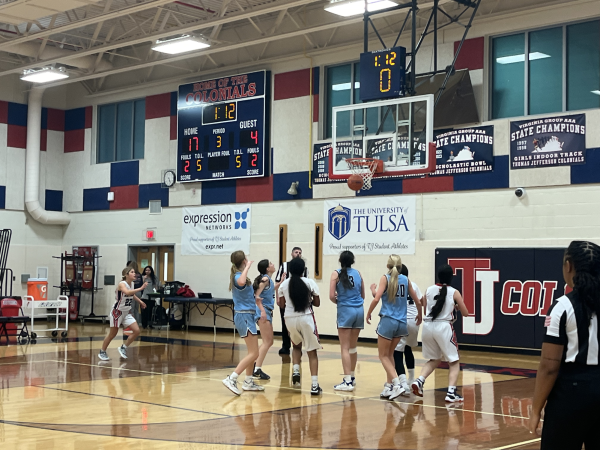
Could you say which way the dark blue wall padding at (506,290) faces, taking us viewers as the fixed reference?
facing the viewer

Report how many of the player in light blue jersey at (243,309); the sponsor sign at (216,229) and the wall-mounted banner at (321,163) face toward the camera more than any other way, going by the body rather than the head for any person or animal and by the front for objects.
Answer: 2

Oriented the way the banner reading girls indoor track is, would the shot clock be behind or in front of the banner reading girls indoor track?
in front

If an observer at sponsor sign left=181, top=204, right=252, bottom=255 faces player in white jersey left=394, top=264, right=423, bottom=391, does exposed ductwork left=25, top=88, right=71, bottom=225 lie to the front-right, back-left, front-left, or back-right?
back-right

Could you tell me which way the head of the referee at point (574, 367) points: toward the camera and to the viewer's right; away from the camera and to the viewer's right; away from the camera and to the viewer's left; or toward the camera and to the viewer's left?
away from the camera and to the viewer's left

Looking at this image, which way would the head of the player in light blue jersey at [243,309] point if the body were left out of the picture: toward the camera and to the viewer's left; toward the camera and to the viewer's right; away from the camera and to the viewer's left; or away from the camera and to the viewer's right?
away from the camera and to the viewer's right

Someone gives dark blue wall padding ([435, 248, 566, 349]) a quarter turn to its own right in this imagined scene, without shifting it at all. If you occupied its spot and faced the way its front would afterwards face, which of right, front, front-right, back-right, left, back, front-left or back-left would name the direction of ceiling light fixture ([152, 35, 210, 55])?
front

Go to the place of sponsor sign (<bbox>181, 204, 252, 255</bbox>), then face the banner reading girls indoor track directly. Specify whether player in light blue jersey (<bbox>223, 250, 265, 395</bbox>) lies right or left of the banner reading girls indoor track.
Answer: right

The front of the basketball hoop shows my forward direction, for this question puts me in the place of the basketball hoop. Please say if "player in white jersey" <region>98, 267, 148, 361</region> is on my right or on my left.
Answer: on my right

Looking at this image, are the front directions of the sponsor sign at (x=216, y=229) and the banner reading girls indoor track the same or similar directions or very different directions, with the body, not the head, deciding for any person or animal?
same or similar directions

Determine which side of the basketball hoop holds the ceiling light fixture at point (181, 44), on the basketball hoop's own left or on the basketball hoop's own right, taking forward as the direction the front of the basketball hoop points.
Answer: on the basketball hoop's own right

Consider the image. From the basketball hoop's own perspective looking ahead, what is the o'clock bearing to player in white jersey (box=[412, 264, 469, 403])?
The player in white jersey is roughly at 10 o'clock from the basketball hoop.

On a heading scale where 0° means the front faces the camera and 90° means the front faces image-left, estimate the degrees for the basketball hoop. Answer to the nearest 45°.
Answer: approximately 45°

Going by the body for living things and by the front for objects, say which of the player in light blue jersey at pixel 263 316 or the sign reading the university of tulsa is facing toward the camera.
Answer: the sign reading the university of tulsa
